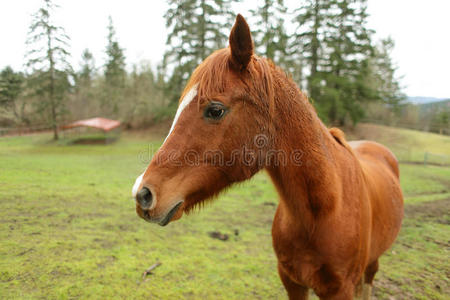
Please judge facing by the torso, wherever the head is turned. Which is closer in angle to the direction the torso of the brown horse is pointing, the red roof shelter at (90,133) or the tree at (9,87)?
the tree

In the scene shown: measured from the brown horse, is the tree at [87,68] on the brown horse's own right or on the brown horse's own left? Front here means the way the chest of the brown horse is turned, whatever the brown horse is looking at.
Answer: on the brown horse's own right

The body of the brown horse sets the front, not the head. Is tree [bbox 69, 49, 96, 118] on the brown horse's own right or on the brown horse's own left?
on the brown horse's own right

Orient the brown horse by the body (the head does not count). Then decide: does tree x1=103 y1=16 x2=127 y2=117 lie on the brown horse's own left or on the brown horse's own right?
on the brown horse's own right

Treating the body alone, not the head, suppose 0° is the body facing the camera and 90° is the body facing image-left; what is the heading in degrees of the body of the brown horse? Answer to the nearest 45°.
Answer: approximately 45°

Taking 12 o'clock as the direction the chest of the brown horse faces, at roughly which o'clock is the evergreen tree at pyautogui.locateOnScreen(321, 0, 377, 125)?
The evergreen tree is roughly at 5 o'clock from the brown horse.

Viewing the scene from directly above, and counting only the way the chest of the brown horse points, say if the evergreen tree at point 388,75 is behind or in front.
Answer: behind

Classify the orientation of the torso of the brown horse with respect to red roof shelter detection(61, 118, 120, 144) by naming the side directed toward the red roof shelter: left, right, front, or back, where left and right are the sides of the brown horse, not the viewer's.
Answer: right
